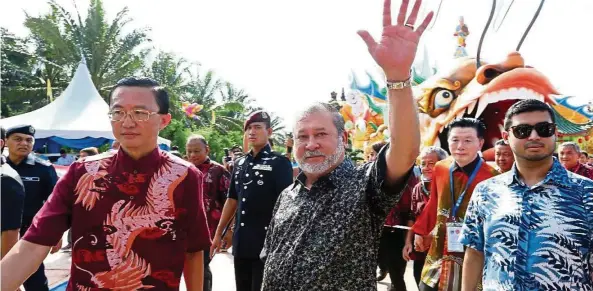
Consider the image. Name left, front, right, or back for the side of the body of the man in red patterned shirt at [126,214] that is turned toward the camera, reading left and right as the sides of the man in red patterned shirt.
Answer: front

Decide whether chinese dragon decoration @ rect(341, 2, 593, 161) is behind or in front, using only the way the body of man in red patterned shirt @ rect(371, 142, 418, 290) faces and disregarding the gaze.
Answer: behind

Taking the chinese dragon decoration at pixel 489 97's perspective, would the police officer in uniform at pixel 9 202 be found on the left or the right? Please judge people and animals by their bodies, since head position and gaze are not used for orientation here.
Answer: on its right

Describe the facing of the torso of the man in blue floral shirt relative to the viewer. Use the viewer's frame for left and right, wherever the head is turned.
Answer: facing the viewer

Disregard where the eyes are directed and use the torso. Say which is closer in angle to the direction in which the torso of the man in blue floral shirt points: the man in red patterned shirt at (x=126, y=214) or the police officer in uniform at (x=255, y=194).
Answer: the man in red patterned shirt

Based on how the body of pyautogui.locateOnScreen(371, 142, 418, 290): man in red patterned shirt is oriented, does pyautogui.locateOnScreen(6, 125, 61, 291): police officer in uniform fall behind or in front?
in front

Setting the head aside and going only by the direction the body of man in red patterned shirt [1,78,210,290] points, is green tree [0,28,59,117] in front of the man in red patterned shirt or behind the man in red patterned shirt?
behind

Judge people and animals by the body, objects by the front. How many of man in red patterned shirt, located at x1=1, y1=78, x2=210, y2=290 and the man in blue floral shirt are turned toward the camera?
2
